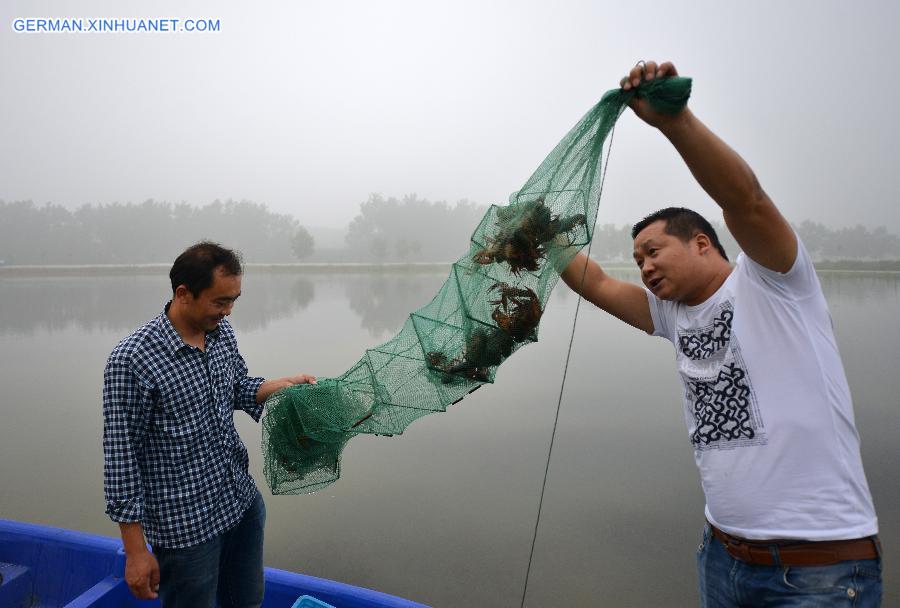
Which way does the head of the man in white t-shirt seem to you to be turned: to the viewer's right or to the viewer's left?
to the viewer's left

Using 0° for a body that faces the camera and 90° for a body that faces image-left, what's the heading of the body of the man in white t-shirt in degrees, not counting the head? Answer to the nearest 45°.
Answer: approximately 45°

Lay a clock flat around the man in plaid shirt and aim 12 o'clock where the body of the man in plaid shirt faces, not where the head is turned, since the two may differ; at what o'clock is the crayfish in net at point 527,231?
The crayfish in net is roughly at 11 o'clock from the man in plaid shirt.

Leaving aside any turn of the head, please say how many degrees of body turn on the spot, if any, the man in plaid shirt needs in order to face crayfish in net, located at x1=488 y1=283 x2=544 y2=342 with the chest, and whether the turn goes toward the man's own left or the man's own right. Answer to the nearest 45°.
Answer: approximately 45° to the man's own left

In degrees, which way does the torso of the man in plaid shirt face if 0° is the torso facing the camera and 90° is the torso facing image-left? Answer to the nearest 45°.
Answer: approximately 315°

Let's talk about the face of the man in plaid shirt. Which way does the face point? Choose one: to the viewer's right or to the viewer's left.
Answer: to the viewer's right
